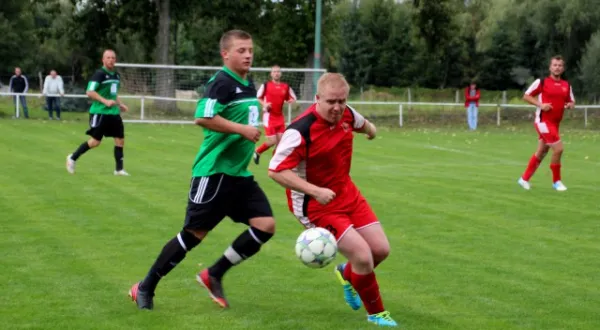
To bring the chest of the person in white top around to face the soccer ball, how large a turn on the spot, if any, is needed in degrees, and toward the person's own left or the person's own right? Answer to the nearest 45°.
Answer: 0° — they already face it

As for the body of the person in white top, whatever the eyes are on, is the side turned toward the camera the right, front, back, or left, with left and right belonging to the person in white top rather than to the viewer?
front

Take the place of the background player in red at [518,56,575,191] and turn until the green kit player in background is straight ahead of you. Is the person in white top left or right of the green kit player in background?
right

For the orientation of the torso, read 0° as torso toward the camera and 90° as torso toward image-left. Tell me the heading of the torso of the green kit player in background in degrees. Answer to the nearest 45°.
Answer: approximately 315°

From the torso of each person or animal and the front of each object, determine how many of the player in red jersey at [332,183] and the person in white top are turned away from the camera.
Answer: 0

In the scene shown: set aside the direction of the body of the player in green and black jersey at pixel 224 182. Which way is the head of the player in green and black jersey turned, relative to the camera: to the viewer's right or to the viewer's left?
to the viewer's right

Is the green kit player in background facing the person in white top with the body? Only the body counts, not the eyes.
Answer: no

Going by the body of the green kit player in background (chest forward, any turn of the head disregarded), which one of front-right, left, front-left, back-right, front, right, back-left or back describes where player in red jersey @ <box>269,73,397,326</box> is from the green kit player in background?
front-right

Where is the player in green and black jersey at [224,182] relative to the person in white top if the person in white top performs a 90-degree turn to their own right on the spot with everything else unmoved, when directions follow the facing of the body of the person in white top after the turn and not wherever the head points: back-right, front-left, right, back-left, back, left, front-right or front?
left

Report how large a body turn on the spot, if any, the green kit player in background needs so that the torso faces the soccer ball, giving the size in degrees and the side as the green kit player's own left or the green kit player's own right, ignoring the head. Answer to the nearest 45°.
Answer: approximately 45° to the green kit player's own right
